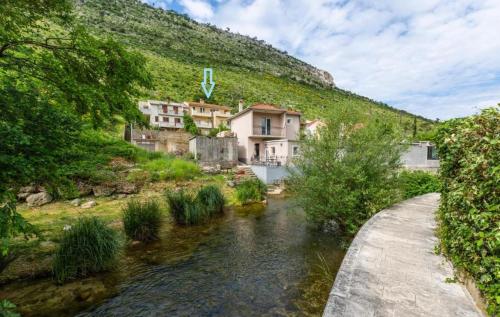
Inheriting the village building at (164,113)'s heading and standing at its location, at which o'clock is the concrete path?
The concrete path is roughly at 12 o'clock from the village building.

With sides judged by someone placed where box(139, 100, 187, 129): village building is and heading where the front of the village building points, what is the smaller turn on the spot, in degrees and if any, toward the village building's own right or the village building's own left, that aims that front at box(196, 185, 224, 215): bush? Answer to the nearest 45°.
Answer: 0° — it already faces it

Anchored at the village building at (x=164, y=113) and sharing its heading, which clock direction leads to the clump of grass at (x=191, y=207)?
The clump of grass is roughly at 12 o'clock from the village building.

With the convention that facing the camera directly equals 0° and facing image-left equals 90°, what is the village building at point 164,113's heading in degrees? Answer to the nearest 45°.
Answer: approximately 0°

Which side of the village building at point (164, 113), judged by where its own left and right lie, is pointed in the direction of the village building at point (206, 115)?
left

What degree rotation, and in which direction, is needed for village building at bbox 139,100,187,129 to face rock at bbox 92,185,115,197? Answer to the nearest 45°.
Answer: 0° — it already faces it

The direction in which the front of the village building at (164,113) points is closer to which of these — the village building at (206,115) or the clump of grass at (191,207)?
the clump of grass

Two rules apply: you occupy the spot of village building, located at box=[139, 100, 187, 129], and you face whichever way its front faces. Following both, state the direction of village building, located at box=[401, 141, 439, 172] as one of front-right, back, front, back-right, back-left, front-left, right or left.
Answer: front-left

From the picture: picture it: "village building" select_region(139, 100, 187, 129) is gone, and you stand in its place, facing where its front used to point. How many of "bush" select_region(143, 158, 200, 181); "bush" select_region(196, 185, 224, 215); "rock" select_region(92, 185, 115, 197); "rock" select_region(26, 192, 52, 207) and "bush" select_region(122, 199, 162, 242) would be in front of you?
5

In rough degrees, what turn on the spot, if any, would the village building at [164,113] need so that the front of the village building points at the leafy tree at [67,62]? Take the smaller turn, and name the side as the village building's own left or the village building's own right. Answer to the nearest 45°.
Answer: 0° — it already faces it

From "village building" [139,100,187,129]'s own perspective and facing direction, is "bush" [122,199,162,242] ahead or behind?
ahead

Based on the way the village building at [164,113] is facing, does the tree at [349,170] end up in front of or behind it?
in front

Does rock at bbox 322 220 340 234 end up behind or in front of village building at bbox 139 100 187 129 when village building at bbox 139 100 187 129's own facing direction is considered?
in front

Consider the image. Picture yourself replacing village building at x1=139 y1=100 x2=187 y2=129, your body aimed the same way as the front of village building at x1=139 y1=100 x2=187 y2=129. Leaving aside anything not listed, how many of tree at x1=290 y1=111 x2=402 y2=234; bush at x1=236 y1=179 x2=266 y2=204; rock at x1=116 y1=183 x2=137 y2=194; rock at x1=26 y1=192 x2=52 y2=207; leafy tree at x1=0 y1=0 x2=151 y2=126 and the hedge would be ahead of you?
6

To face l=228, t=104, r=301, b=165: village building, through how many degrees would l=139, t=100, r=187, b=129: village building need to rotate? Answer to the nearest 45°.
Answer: approximately 45° to its left

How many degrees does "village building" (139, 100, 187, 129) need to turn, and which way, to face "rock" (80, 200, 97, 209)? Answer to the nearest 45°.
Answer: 0° — it already faces it
